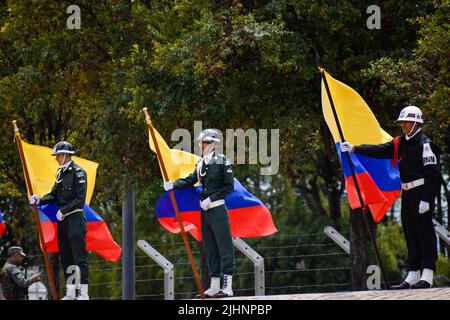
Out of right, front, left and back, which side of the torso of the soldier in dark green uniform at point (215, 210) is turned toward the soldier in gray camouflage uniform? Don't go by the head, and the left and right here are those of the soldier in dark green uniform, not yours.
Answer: right

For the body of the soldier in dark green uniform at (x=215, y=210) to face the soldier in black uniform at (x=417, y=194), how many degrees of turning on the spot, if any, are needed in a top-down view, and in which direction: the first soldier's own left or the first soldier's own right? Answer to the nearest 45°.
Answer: approximately 135° to the first soldier's own left

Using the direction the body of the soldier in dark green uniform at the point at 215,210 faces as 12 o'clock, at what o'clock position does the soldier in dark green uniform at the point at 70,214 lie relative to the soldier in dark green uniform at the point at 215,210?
the soldier in dark green uniform at the point at 70,214 is roughly at 2 o'clock from the soldier in dark green uniform at the point at 215,210.

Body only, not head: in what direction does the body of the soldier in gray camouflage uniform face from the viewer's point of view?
to the viewer's right

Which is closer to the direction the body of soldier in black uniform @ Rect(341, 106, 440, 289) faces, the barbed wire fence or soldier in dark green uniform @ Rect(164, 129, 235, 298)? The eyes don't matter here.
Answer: the soldier in dark green uniform

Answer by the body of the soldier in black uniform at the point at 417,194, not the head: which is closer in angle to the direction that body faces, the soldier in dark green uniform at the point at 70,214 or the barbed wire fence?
the soldier in dark green uniform

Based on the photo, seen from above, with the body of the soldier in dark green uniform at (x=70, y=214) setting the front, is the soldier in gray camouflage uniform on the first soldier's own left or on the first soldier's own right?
on the first soldier's own right

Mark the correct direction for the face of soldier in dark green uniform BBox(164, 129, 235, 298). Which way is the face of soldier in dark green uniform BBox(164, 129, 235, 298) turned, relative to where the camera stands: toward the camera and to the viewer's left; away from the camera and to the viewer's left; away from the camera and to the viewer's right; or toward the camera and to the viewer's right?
toward the camera and to the viewer's left

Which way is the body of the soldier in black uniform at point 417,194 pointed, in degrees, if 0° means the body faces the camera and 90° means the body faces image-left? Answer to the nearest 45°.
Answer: approximately 45°

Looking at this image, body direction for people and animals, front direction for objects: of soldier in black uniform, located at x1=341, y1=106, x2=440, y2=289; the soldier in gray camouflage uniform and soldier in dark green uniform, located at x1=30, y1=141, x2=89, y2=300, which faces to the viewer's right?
the soldier in gray camouflage uniform

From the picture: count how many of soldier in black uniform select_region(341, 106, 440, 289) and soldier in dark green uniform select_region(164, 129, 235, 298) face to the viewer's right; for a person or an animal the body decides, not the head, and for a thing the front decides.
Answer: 0

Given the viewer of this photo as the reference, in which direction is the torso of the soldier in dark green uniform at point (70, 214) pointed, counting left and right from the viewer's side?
facing the viewer and to the left of the viewer
